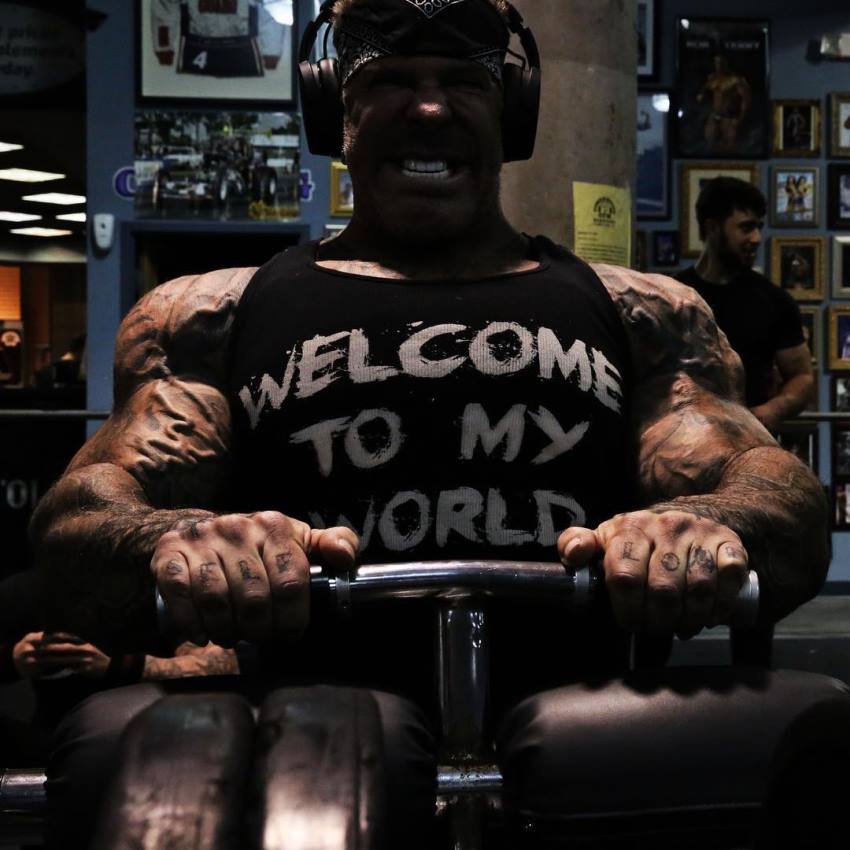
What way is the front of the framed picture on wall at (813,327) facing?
toward the camera

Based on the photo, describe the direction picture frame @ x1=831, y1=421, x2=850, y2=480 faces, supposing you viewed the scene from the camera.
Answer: facing the viewer

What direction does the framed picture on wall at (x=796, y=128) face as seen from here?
toward the camera

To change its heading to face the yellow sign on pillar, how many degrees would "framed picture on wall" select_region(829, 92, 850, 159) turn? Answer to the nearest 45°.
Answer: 0° — it already faces it

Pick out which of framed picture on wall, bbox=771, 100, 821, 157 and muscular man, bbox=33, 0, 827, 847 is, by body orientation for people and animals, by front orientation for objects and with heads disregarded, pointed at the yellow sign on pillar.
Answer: the framed picture on wall

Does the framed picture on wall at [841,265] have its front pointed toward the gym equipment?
yes

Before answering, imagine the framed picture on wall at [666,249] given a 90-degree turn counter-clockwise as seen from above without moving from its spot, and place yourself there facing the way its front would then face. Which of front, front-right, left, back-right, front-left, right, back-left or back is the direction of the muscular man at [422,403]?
right

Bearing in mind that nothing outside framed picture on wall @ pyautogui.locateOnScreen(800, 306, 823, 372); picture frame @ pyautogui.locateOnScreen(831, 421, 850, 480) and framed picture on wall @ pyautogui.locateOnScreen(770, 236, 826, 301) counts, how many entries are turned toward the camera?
3

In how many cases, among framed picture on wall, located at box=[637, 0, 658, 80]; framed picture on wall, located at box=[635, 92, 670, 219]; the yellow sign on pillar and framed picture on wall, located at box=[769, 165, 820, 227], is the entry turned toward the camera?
4

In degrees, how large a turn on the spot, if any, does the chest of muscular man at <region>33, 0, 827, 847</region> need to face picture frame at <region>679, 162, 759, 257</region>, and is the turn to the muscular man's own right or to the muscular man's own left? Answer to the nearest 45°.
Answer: approximately 180°

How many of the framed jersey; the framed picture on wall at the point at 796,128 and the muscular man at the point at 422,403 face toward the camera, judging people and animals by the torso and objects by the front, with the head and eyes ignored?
3

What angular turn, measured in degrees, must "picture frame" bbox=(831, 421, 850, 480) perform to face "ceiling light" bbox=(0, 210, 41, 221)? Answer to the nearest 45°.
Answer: approximately 90° to its right
